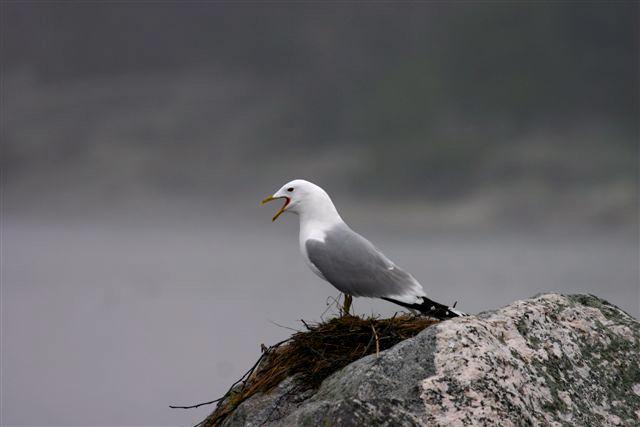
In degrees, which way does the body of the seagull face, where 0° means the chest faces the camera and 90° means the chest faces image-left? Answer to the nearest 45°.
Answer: approximately 90°
